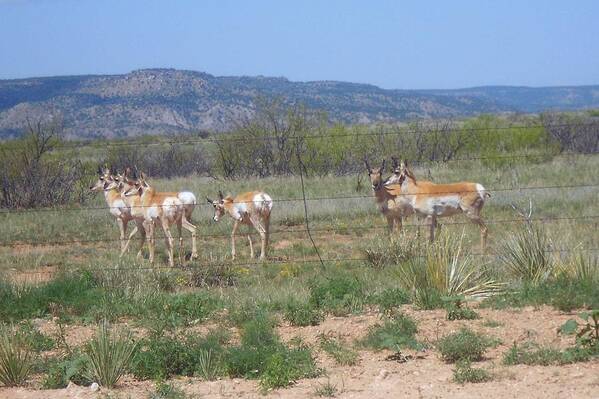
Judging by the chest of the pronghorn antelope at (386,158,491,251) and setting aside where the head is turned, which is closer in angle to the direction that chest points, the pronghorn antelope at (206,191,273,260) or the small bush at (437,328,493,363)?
the pronghorn antelope

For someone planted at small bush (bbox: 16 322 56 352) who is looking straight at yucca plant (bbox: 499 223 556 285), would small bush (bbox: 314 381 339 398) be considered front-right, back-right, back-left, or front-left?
front-right

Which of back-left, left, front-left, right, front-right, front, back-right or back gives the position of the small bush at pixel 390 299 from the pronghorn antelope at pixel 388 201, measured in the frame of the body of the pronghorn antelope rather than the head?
front-left

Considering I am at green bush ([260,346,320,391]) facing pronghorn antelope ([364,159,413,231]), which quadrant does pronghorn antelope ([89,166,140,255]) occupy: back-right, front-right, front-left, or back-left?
front-left

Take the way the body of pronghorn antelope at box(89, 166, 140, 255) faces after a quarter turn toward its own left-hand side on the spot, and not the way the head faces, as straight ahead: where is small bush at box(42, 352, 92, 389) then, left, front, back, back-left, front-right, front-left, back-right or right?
front-right

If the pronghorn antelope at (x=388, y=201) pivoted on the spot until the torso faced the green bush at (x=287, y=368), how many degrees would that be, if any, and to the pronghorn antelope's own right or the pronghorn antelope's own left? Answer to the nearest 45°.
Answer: approximately 45° to the pronghorn antelope's own left

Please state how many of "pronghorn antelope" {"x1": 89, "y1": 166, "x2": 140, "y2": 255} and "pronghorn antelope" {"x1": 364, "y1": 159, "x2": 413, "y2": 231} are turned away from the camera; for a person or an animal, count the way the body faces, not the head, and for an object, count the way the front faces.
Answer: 0

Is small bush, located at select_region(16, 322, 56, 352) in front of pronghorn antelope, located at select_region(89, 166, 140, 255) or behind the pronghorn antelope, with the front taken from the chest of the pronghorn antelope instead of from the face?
in front

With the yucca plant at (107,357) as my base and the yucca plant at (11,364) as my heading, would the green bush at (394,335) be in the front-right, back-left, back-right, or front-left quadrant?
back-right

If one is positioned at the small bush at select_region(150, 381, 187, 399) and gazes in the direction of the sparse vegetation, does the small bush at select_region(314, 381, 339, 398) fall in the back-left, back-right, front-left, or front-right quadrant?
front-right

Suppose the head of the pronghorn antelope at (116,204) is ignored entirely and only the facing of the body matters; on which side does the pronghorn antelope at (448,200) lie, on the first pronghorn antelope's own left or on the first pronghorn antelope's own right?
on the first pronghorn antelope's own left

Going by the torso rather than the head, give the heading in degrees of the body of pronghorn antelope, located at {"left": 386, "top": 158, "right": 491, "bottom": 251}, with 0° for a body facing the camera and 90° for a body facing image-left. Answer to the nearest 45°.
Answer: approximately 90°

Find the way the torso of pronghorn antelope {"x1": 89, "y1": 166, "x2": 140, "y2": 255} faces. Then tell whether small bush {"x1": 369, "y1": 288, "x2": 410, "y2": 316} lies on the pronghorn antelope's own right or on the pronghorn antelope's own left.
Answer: on the pronghorn antelope's own left
